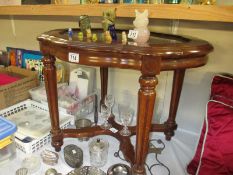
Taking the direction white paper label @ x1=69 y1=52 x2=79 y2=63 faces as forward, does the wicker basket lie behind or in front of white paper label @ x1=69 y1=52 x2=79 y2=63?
behind

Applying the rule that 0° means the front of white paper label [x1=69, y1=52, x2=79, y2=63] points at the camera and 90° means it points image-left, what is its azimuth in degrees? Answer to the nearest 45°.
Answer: approximately 0°

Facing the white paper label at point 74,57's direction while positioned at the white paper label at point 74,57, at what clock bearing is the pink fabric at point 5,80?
The pink fabric is roughly at 5 o'clock from the white paper label.
